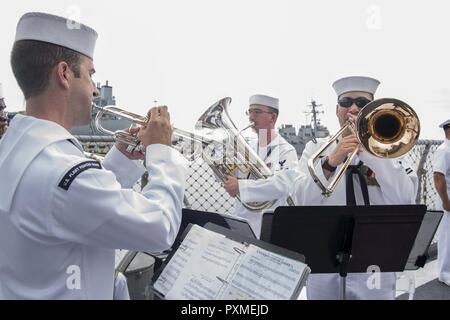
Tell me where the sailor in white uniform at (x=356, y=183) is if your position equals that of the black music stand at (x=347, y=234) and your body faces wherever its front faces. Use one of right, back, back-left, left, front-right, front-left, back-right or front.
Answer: front

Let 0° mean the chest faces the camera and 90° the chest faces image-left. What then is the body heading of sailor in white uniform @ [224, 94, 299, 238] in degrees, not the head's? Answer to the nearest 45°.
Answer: approximately 45°

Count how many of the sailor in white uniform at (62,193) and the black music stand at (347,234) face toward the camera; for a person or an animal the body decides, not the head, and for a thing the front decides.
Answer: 0

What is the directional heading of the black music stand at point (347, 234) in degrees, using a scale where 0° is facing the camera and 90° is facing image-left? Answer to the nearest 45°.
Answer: approximately 180°

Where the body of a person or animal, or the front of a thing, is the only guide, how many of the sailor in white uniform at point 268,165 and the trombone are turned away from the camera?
0

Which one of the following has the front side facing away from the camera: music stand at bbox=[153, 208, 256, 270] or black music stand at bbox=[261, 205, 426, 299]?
the black music stand

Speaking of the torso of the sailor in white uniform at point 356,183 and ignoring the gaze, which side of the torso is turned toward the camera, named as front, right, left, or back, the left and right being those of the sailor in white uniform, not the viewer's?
front

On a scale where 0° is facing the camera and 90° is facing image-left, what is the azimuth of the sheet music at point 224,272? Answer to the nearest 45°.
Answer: approximately 45°

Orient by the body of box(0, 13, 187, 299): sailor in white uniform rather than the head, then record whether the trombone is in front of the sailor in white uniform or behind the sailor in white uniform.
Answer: in front

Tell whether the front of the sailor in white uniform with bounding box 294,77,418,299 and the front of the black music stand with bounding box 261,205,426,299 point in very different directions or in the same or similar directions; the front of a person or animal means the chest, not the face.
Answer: very different directions

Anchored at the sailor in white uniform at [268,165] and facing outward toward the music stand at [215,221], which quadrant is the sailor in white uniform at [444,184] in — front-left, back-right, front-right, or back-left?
back-left

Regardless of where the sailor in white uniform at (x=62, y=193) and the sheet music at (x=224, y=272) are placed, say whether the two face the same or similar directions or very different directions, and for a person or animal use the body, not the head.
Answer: very different directions

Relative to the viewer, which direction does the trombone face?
toward the camera
